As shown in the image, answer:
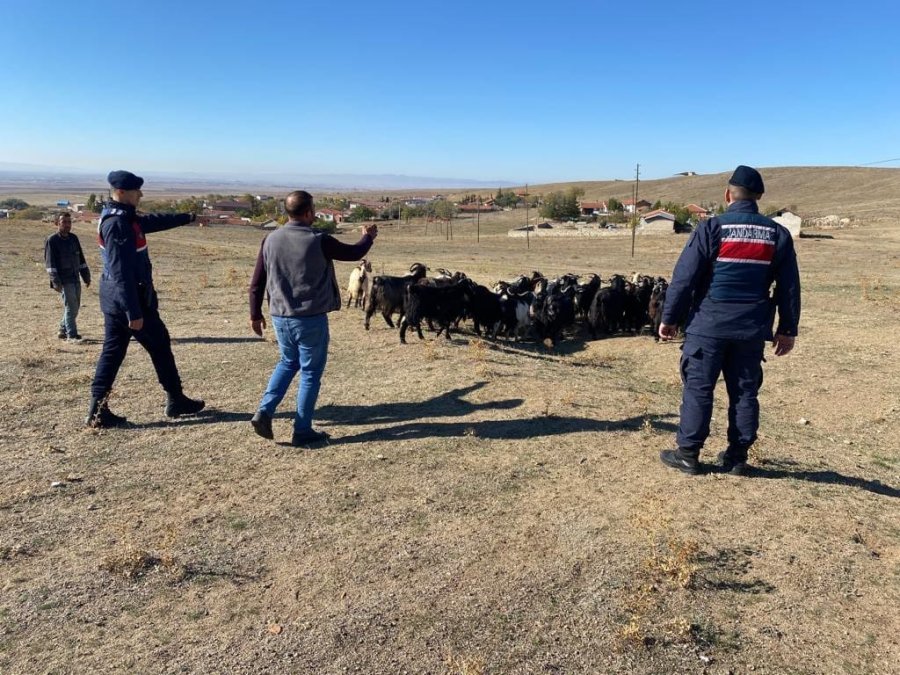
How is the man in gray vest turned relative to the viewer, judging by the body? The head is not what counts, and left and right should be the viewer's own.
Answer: facing away from the viewer and to the right of the viewer

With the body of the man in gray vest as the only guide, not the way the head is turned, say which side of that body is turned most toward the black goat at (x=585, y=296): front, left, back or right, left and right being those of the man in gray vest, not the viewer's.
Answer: front

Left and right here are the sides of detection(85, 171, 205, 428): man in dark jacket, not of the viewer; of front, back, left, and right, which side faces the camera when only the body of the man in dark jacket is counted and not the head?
right

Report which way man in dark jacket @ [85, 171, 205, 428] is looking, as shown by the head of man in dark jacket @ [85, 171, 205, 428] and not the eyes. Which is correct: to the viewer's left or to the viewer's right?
to the viewer's right
